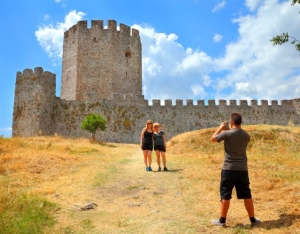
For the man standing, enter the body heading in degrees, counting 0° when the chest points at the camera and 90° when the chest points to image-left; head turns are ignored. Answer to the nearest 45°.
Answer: approximately 135°

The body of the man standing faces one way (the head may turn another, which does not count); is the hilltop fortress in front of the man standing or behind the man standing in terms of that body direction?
in front

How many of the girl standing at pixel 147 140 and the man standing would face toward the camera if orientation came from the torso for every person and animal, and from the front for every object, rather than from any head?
1

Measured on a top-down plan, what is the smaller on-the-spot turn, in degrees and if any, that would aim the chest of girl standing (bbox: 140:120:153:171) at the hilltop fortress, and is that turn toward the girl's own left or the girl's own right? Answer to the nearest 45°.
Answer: approximately 180°

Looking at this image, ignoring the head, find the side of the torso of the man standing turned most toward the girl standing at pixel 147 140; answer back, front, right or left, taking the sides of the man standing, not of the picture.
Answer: front

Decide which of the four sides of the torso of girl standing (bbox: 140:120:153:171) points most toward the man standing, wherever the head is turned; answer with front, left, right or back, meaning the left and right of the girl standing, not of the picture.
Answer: front

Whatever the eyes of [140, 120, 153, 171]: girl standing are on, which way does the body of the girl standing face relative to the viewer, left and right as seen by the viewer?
facing the viewer

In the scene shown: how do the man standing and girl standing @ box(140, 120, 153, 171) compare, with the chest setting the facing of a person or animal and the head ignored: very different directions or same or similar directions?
very different directions
